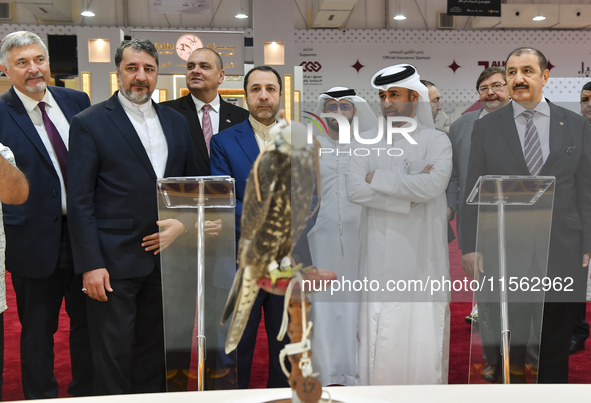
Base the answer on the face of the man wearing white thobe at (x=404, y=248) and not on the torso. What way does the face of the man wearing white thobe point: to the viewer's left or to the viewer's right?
to the viewer's left

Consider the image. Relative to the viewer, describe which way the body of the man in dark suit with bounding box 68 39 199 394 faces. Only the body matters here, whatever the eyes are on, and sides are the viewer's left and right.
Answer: facing the viewer and to the right of the viewer

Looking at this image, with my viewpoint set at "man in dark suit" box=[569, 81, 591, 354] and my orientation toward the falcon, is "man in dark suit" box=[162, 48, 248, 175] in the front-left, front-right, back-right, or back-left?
front-right

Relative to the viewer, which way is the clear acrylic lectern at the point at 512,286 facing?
toward the camera

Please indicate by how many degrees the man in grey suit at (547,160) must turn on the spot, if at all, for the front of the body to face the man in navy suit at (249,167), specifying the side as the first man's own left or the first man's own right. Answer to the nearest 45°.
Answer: approximately 90° to the first man's own right

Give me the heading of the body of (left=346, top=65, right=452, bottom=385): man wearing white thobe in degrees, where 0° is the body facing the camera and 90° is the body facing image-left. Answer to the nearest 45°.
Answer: approximately 45°

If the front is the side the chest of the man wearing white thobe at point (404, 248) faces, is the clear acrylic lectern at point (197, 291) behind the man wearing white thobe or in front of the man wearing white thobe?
in front

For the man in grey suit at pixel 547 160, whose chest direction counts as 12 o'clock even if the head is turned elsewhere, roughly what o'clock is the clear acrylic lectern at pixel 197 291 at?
The clear acrylic lectern is roughly at 2 o'clock from the man in grey suit.

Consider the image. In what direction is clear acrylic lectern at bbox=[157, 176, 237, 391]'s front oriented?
toward the camera

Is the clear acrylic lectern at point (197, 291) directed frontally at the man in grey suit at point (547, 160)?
no

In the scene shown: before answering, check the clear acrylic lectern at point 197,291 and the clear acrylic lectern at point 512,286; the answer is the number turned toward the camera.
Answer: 2

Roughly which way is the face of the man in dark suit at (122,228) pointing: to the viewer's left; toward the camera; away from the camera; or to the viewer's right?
toward the camera

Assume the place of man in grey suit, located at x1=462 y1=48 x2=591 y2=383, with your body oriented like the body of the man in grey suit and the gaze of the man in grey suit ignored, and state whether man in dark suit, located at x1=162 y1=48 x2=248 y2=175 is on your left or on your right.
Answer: on your right

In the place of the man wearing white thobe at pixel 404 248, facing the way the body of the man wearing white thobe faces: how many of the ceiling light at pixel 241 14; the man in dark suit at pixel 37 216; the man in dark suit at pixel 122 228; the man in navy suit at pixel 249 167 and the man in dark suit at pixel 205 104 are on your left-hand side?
0

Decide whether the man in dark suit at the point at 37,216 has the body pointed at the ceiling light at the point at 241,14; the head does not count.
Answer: no
